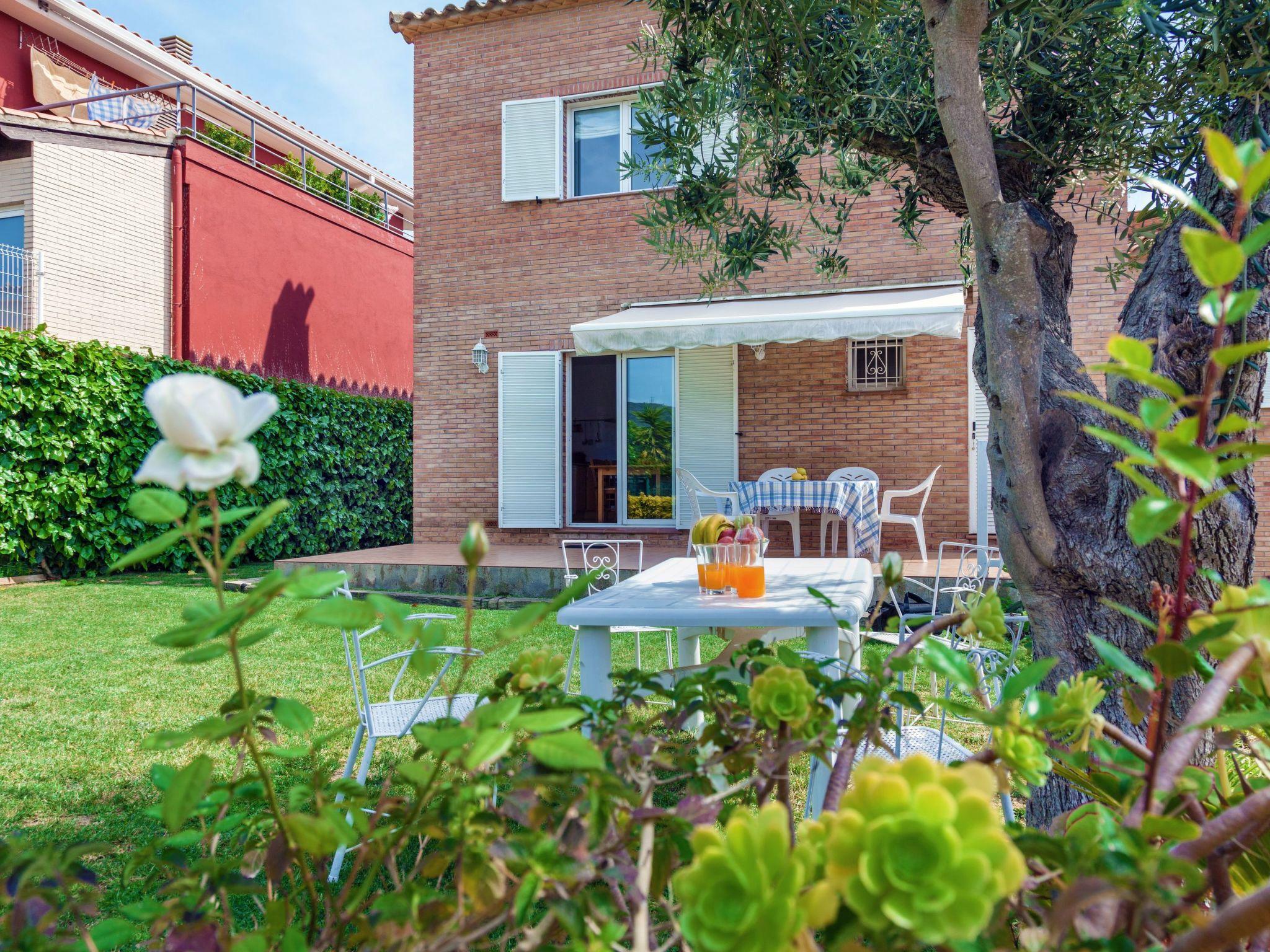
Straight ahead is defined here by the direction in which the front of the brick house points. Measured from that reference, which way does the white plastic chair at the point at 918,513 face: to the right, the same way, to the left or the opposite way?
to the right

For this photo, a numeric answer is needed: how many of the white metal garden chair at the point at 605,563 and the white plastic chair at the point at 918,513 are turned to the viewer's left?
1

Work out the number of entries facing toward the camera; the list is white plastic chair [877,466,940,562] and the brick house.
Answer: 1

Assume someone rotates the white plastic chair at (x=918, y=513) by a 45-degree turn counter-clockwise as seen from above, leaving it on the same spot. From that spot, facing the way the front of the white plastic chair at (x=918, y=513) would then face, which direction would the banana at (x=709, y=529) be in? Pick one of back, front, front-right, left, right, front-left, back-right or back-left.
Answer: front-left

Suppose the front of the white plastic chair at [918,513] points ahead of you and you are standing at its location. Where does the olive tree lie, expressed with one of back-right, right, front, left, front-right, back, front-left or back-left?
left

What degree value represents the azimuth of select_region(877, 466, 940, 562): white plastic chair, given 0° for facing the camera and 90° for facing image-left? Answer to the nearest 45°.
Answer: approximately 90°

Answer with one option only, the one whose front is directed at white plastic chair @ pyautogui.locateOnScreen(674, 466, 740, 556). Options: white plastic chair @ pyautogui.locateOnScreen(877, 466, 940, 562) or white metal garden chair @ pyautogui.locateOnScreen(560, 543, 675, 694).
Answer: white plastic chair @ pyautogui.locateOnScreen(877, 466, 940, 562)

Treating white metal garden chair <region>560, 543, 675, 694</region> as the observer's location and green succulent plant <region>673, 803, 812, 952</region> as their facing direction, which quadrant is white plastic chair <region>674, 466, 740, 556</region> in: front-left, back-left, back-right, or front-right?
back-left
